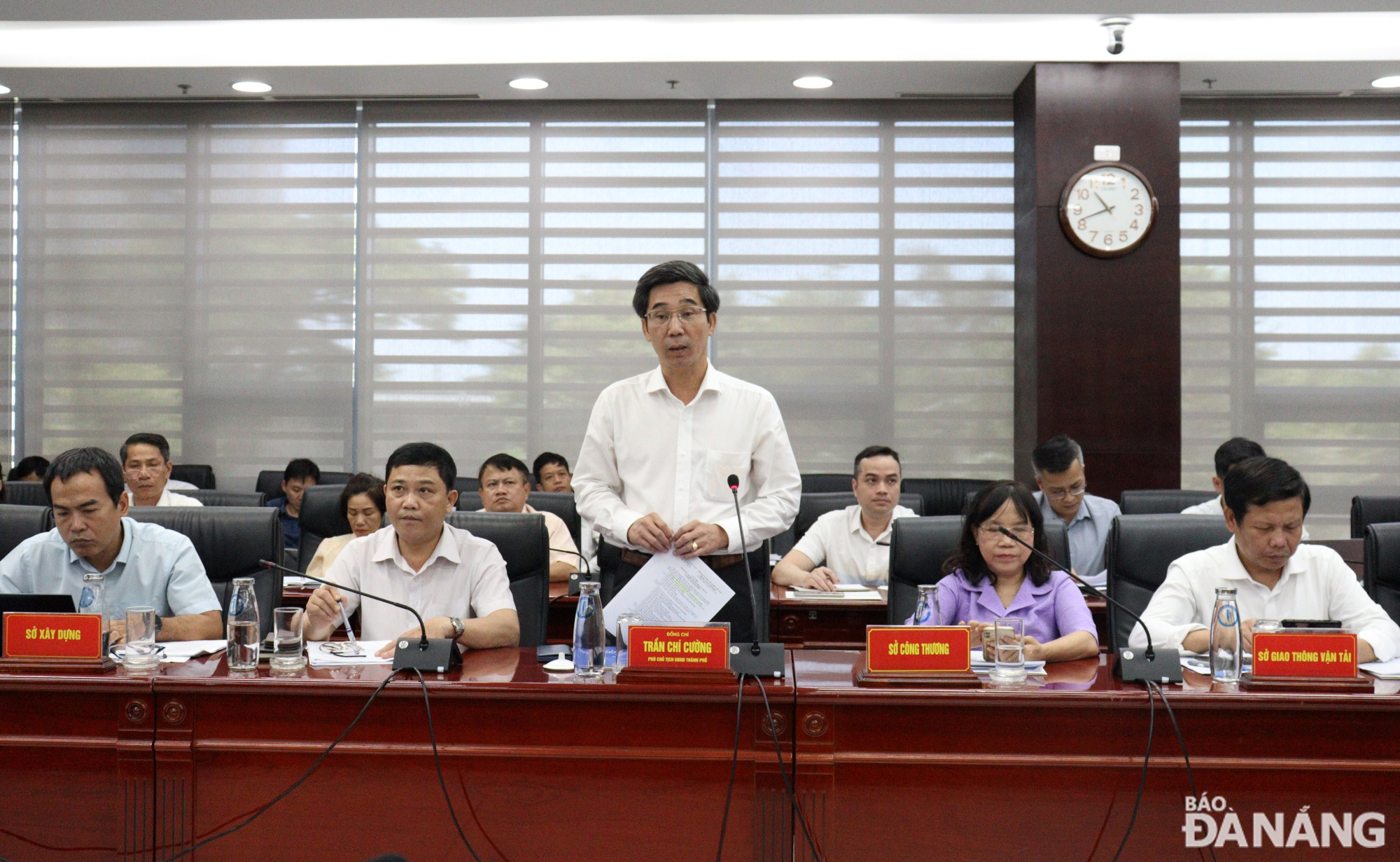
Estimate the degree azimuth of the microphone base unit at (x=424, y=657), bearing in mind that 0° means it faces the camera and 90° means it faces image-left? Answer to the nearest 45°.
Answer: approximately 180°

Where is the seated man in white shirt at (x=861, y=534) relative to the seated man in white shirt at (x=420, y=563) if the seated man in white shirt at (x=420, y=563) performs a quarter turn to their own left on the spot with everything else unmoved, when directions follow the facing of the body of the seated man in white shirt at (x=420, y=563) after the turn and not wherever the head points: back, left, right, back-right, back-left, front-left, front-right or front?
front-left

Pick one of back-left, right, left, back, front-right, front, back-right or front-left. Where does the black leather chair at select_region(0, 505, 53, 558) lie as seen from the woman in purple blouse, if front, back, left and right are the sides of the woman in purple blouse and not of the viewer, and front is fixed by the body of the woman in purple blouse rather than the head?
right

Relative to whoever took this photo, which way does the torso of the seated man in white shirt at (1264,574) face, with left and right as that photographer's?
facing the viewer

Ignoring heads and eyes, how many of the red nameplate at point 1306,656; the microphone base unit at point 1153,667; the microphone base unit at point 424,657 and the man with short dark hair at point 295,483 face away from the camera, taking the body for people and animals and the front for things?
2

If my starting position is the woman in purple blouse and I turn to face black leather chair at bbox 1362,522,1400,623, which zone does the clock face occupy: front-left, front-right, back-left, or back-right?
front-left

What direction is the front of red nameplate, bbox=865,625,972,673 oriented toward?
toward the camera

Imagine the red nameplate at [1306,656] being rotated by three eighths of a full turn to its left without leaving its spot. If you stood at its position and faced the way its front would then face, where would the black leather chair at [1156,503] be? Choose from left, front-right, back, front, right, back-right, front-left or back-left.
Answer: front-left

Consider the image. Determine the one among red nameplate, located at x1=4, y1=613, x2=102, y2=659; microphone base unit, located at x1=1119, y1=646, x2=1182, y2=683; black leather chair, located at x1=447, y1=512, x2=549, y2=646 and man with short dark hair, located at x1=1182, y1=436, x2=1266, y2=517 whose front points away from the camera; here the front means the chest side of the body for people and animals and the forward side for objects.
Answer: the microphone base unit

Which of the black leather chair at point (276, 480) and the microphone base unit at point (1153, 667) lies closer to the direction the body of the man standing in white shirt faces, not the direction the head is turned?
the microphone base unit

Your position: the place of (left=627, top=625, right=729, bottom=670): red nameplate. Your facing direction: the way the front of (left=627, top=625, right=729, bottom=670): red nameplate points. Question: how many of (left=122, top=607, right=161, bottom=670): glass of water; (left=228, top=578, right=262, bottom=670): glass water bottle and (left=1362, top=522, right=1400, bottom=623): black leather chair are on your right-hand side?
2

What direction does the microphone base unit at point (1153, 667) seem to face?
away from the camera

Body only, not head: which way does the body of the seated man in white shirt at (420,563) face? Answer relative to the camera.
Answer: toward the camera
